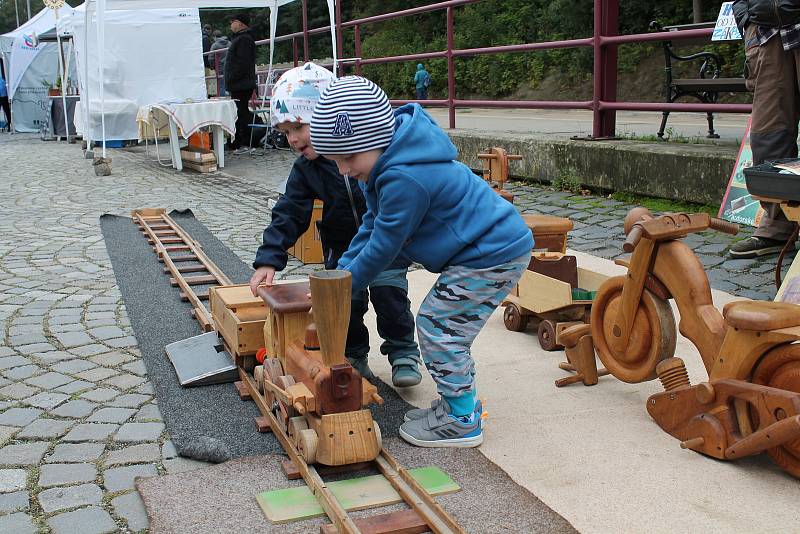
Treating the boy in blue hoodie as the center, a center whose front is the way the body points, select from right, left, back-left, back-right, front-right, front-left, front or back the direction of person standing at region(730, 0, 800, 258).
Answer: back-right

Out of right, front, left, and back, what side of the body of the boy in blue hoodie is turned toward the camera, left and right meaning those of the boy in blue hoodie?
left

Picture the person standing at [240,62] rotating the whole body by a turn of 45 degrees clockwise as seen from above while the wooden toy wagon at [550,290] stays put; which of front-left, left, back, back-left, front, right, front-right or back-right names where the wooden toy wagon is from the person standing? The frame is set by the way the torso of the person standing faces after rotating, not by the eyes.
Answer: back-left

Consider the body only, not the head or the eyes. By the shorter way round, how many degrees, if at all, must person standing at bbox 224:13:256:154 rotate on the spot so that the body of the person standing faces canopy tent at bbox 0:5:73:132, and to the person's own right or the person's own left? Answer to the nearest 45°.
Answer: approximately 45° to the person's own right

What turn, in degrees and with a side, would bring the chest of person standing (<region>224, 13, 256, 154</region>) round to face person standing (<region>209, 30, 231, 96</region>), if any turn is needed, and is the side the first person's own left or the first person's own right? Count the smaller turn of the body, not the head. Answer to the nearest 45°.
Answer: approximately 90° to the first person's own right

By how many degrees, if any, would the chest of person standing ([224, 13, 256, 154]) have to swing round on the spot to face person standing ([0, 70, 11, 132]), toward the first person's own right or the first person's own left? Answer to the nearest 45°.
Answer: approximately 45° to the first person's own right

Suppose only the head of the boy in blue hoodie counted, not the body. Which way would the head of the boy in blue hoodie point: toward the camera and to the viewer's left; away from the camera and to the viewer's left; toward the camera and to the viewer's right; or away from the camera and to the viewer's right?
toward the camera and to the viewer's left

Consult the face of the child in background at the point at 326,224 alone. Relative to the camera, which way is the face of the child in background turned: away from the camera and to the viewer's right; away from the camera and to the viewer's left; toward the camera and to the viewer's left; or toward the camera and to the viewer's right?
toward the camera and to the viewer's left

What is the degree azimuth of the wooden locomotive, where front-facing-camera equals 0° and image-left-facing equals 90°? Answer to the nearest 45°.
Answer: approximately 315°

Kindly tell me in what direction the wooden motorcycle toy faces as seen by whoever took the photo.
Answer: facing away from the viewer and to the left of the viewer
